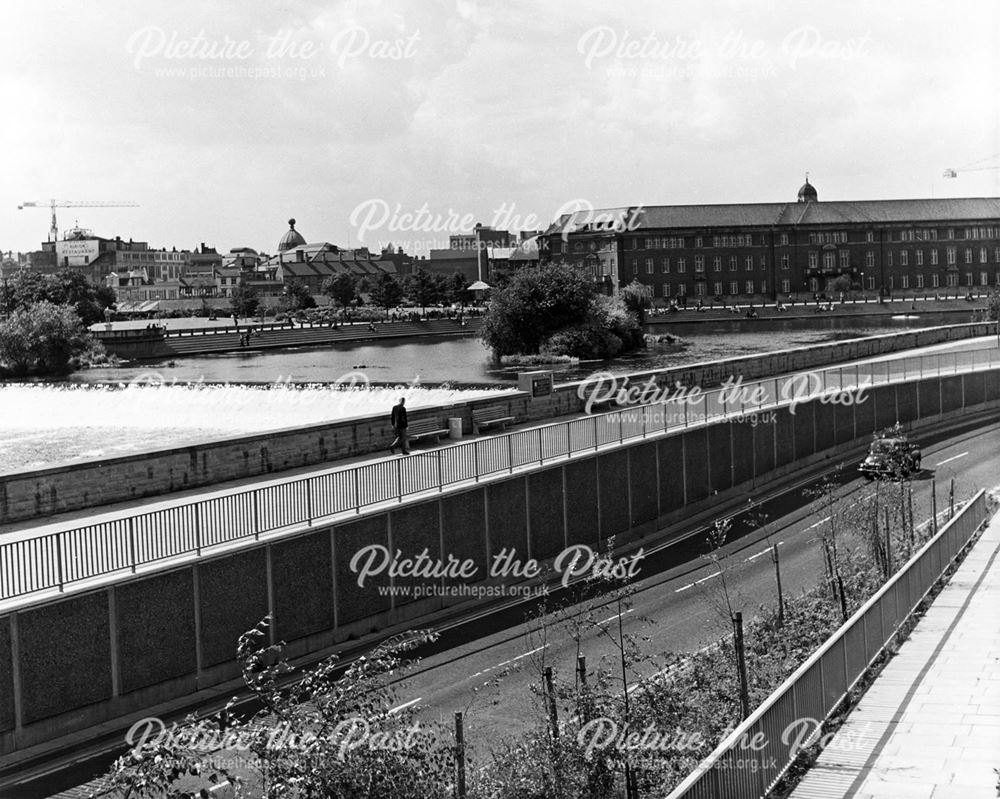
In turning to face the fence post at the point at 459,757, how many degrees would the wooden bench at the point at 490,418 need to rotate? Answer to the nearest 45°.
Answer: approximately 45° to its right

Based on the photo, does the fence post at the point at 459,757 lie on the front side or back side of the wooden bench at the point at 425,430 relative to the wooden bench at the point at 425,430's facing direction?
on the front side

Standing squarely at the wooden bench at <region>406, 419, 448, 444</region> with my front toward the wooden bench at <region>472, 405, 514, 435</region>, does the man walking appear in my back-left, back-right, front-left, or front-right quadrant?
back-right

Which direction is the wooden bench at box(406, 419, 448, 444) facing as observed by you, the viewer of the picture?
facing the viewer and to the right of the viewer

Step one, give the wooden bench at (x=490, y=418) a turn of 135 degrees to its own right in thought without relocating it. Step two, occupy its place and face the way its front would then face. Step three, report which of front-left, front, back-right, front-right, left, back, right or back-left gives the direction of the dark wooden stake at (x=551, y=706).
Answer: left

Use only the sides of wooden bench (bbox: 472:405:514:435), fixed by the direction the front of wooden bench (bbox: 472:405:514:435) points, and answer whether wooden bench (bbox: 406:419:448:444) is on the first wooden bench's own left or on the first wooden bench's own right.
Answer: on the first wooden bench's own right

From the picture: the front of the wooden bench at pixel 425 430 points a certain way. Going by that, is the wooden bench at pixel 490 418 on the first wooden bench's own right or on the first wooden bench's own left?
on the first wooden bench's own left

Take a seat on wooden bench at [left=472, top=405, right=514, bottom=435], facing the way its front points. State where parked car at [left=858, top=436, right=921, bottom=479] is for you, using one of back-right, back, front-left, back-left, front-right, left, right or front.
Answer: front-left

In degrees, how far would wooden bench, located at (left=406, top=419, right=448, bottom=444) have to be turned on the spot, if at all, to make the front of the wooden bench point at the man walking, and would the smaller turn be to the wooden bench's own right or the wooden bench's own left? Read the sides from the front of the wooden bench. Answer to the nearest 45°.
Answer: approximately 45° to the wooden bench's own right

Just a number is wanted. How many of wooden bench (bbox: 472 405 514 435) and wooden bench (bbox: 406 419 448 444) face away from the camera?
0
